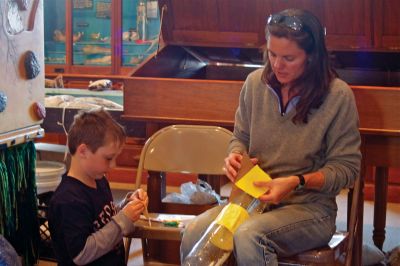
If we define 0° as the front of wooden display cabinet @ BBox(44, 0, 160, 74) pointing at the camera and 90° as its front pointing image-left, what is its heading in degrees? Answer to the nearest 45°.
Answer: approximately 0°

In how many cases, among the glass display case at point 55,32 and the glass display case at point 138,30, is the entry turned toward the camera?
2

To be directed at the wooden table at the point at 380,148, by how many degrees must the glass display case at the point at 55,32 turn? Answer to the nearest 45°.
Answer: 0° — it already faces it

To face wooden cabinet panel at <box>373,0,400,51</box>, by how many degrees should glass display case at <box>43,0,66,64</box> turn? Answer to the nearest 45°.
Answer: approximately 45° to its left

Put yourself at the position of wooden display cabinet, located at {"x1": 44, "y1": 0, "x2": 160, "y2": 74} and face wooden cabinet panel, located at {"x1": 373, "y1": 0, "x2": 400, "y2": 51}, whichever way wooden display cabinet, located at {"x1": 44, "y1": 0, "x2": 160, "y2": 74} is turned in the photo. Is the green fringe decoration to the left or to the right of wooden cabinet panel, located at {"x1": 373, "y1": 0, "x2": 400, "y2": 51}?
right

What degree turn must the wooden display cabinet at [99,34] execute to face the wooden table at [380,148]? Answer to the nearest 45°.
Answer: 0° — it already faces it

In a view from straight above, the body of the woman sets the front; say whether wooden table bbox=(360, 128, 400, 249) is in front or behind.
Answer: behind

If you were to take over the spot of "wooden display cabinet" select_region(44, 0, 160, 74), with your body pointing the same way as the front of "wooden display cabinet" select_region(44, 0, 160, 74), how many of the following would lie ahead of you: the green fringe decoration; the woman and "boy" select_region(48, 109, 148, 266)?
3

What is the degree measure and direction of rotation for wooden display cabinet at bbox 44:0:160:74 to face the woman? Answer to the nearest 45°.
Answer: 0° — it already faces them
